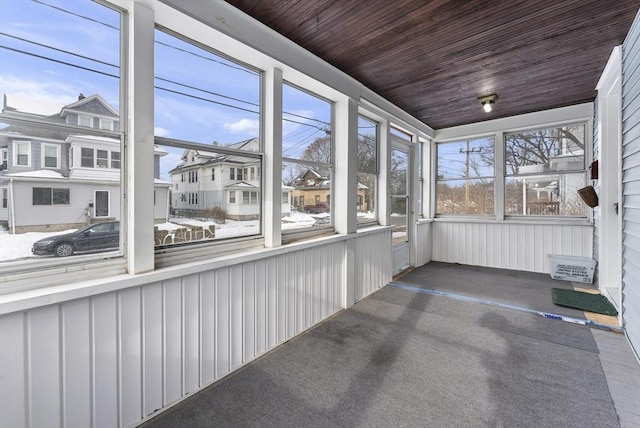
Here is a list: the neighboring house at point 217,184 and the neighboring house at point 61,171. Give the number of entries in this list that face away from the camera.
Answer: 0

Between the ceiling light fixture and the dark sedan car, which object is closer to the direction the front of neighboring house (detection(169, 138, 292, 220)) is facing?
the ceiling light fixture

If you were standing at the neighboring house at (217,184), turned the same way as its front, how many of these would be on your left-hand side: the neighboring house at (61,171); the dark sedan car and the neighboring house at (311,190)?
1

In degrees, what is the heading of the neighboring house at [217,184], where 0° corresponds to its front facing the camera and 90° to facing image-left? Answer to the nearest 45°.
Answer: approximately 315°

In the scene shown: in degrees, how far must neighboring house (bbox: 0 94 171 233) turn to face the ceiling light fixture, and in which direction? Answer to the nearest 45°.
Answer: approximately 45° to its left

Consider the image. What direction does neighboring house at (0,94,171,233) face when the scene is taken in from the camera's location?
facing the viewer and to the right of the viewer

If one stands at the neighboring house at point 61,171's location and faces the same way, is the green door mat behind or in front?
in front

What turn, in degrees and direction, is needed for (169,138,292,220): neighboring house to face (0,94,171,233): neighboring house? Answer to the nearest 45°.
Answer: approximately 90° to its right

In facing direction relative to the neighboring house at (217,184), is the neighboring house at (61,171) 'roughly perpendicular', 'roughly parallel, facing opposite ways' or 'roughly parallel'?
roughly parallel

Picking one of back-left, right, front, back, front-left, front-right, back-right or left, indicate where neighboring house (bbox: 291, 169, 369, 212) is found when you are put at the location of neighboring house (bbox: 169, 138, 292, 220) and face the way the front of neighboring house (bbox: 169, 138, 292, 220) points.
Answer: left

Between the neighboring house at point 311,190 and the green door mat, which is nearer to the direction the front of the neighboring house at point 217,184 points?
the green door mat
